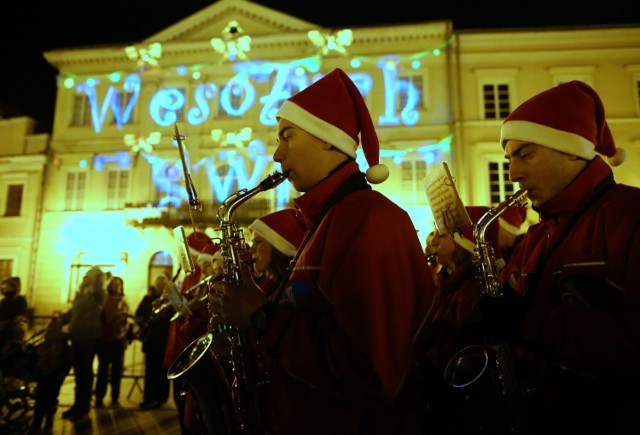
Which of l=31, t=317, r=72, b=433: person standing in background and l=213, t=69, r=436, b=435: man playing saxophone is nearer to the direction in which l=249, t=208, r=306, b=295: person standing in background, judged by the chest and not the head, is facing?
the person standing in background

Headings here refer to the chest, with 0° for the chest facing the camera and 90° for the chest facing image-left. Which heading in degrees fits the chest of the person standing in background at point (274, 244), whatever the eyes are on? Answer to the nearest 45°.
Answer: approximately 90°

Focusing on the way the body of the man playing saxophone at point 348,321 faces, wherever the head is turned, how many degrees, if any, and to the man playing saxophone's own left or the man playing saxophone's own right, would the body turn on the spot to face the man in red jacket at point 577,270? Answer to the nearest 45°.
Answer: approximately 180°

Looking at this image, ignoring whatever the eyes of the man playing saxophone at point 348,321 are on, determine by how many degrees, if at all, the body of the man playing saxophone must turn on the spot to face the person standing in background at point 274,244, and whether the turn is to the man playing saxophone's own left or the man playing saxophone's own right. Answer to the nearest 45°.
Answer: approximately 90° to the man playing saxophone's own right

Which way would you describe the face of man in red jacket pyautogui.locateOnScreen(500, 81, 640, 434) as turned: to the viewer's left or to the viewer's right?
to the viewer's left

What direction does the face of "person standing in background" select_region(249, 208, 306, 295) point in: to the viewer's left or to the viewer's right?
to the viewer's left

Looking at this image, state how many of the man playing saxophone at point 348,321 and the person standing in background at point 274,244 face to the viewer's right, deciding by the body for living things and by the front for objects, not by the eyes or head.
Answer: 0

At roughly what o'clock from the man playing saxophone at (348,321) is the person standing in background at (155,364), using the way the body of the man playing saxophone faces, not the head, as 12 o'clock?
The person standing in background is roughly at 2 o'clock from the man playing saxophone.

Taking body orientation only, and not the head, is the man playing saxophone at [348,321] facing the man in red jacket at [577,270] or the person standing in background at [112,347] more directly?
the person standing in background

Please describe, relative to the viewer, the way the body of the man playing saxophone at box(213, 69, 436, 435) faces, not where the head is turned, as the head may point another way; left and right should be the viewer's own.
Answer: facing to the left of the viewer

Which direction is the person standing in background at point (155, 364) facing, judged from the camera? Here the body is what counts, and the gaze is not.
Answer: to the viewer's right
